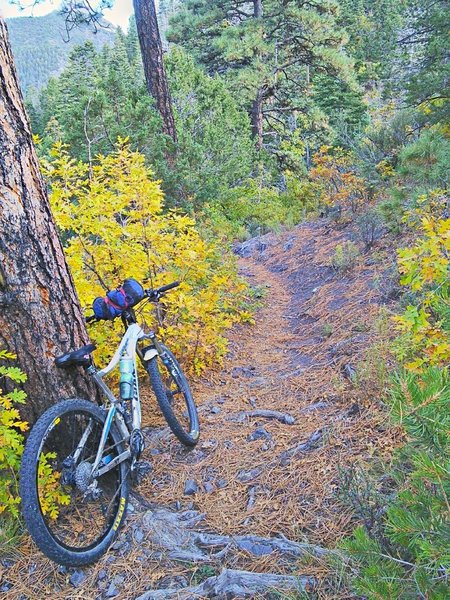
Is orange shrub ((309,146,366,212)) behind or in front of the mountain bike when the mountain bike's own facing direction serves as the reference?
in front

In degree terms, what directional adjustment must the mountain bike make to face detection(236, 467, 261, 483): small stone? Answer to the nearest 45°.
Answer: approximately 45° to its right

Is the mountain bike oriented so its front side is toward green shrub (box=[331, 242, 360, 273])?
yes

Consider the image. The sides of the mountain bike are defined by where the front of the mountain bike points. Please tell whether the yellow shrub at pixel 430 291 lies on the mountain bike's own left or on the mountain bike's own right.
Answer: on the mountain bike's own right

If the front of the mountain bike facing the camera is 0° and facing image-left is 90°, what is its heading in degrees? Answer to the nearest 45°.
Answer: approximately 225°

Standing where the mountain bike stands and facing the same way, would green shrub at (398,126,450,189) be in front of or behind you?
in front
